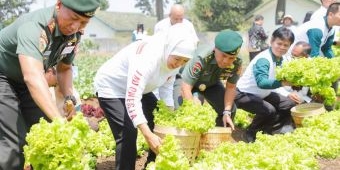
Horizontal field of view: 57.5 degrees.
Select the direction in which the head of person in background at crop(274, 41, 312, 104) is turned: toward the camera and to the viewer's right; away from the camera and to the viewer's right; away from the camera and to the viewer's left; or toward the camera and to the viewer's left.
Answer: toward the camera and to the viewer's left

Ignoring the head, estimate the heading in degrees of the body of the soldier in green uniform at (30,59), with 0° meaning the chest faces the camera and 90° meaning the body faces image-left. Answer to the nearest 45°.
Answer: approximately 315°

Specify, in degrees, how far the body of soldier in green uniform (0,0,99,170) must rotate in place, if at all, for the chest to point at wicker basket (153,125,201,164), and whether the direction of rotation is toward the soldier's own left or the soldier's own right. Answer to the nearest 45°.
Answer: approximately 45° to the soldier's own left

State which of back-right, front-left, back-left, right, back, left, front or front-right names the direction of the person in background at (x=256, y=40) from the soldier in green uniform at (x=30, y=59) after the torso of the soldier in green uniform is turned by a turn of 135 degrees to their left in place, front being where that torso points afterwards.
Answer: front-right

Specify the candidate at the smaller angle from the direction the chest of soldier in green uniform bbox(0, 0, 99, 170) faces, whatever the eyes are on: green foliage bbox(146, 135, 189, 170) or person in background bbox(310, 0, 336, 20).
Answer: the green foliage

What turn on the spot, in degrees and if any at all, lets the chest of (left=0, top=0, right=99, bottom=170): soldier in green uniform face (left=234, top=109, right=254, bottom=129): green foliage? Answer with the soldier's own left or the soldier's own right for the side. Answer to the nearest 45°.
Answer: approximately 90° to the soldier's own left

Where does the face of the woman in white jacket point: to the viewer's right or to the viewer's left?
to the viewer's right
